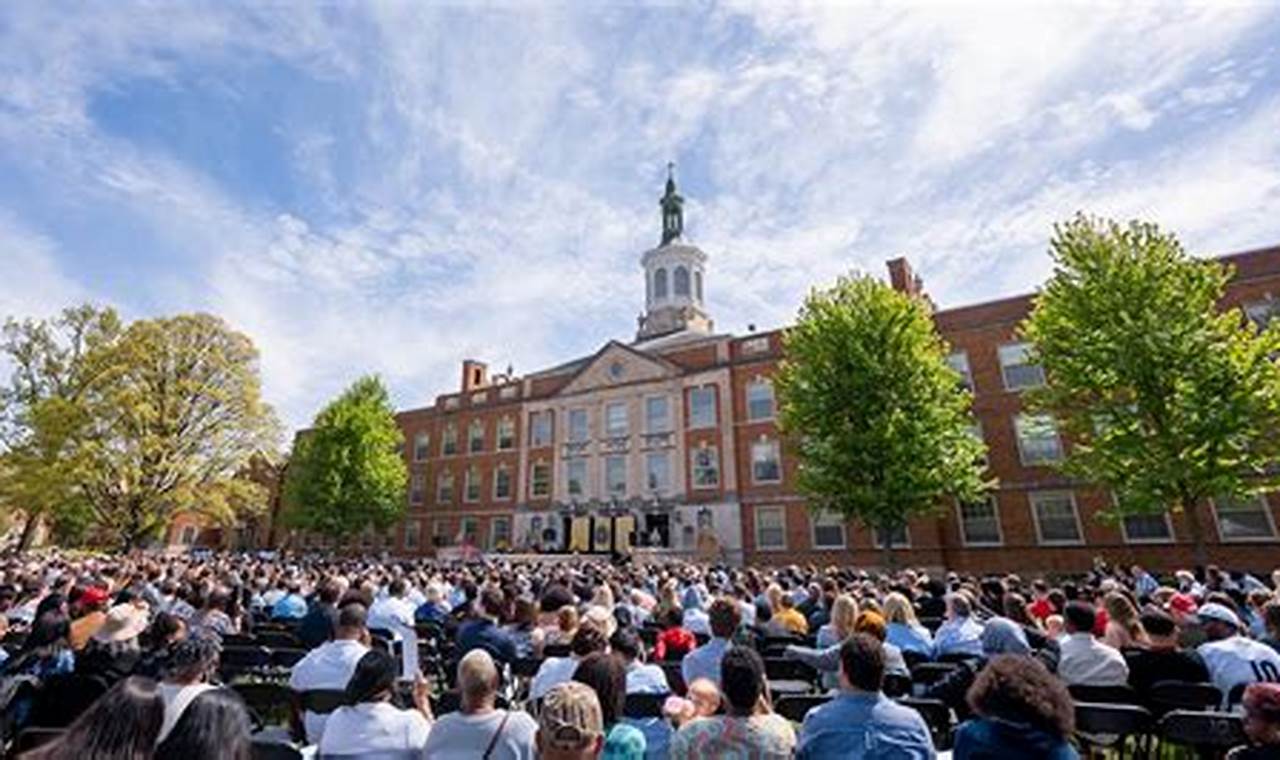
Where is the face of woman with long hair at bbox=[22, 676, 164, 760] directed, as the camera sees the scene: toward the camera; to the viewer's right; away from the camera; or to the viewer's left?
away from the camera

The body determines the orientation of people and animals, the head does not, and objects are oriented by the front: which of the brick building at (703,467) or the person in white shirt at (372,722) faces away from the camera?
the person in white shirt

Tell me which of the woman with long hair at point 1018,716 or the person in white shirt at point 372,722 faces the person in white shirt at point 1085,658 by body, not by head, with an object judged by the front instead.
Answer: the woman with long hair

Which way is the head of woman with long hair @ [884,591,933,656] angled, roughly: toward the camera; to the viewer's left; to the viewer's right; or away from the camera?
away from the camera

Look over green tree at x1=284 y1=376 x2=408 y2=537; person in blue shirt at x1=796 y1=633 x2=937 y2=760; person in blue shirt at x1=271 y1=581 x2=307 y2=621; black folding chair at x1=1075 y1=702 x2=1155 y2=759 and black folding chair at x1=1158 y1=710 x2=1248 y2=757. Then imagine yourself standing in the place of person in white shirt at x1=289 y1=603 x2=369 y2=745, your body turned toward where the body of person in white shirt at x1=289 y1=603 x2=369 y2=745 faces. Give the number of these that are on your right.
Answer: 3

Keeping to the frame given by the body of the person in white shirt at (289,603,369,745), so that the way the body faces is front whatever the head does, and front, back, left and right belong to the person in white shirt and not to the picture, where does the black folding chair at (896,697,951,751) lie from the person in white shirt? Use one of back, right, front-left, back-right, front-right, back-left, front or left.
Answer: right

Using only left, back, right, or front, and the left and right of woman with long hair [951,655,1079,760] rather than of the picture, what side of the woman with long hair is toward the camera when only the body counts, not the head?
back

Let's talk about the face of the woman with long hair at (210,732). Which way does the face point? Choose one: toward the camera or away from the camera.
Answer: away from the camera

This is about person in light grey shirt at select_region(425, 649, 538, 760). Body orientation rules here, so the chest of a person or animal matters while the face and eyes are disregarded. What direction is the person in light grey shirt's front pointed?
away from the camera

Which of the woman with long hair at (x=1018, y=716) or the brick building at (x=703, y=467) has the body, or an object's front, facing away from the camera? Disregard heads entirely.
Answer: the woman with long hair

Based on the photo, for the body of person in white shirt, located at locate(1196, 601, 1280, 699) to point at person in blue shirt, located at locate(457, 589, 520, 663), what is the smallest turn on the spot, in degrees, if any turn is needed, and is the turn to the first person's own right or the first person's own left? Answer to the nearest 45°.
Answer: approximately 90° to the first person's own left

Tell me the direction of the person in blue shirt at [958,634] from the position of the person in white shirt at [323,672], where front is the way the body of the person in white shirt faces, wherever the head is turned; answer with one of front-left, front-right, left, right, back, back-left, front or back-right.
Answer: front-right

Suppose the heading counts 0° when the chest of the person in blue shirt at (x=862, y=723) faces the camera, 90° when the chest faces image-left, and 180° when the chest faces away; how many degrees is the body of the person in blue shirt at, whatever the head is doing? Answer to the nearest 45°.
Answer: approximately 180°

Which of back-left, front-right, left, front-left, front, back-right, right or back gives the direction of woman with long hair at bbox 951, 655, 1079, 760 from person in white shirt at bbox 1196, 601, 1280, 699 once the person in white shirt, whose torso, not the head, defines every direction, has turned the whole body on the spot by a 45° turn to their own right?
back

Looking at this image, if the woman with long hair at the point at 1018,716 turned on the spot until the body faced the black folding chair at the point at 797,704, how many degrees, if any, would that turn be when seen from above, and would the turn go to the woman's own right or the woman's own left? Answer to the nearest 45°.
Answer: approximately 45° to the woman's own left

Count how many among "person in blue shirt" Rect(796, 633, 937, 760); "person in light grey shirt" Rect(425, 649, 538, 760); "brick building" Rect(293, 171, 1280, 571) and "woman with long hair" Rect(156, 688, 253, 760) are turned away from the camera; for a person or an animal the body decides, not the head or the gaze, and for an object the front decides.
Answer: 3

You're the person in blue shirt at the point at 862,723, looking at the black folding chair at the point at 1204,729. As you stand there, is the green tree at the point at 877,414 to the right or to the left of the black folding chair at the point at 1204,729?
left

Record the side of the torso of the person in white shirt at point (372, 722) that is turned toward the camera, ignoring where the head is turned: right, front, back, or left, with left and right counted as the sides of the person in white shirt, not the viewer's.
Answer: back

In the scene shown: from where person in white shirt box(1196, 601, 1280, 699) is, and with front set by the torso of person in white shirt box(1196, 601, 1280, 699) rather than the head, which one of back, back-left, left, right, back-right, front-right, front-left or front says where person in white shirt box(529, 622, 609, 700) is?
left
